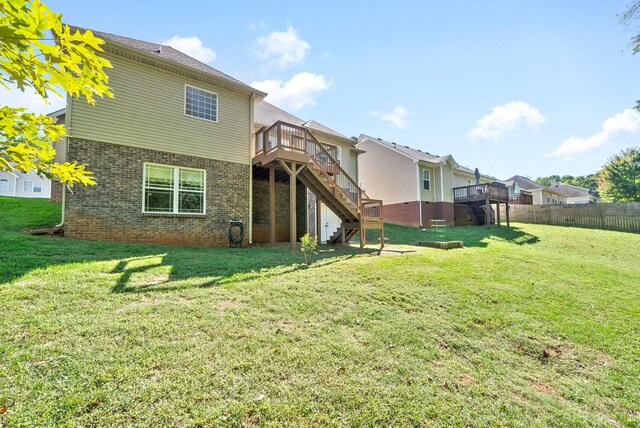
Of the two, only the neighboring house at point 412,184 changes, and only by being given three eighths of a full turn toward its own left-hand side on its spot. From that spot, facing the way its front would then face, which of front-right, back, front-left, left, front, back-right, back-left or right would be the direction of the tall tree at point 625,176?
back-left

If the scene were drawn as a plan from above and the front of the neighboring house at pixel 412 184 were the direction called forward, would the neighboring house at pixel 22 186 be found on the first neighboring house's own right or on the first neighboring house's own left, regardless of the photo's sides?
on the first neighboring house's own left

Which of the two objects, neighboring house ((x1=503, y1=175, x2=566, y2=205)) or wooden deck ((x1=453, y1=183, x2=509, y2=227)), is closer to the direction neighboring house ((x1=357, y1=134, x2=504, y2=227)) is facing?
the neighboring house

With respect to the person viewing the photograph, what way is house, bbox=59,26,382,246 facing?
facing away from the viewer and to the left of the viewer

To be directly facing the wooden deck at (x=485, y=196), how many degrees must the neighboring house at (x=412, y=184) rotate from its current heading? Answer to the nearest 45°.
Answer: approximately 135° to its right

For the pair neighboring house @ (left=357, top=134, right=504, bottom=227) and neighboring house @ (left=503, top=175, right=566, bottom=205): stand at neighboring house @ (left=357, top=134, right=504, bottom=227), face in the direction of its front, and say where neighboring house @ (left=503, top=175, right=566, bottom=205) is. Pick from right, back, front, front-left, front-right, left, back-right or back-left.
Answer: right

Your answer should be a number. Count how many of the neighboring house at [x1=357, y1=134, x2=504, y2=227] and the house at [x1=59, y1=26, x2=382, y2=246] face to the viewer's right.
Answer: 0

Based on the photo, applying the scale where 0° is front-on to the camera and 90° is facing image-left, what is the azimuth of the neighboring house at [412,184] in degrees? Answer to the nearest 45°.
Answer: approximately 135°
